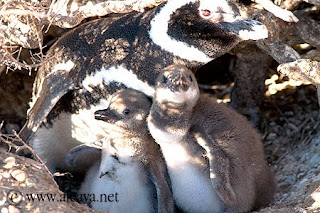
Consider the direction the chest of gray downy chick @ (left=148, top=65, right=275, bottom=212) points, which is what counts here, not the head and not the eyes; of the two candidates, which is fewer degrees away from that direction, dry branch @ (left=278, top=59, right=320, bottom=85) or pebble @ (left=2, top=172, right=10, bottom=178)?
the pebble

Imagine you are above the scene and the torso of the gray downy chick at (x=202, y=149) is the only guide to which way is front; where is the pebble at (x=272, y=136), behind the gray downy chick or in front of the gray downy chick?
behind

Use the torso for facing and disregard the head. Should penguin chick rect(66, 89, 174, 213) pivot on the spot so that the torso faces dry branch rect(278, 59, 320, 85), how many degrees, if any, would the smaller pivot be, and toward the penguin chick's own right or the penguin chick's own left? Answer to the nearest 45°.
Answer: approximately 135° to the penguin chick's own left

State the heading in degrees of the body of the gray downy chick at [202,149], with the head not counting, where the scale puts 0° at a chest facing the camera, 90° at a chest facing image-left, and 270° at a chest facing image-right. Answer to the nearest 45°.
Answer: approximately 45°
